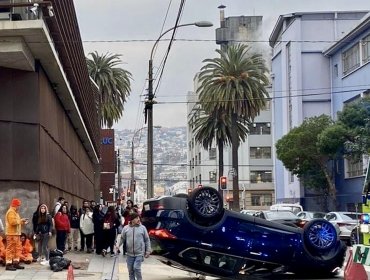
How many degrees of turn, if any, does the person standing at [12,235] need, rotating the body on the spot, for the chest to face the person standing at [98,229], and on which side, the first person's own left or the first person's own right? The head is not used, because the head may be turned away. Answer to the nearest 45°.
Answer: approximately 45° to the first person's own left

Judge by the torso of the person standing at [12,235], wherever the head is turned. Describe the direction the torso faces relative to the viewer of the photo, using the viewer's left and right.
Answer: facing to the right of the viewer

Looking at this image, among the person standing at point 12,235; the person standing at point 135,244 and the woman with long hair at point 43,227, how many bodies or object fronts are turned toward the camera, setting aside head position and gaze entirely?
2

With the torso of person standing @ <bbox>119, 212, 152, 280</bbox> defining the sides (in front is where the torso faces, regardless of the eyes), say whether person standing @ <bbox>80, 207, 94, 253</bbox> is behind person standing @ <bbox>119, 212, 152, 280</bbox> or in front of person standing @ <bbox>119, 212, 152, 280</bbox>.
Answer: behind

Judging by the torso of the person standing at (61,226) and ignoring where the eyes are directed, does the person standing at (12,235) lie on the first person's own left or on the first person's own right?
on the first person's own right

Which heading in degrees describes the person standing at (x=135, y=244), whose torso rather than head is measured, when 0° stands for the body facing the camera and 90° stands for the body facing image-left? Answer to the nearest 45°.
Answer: approximately 0°

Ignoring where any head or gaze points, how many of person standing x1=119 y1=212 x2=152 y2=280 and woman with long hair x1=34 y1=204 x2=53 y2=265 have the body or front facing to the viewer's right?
0

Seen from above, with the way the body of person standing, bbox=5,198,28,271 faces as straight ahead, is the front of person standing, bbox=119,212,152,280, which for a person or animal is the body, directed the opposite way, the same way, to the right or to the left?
to the right

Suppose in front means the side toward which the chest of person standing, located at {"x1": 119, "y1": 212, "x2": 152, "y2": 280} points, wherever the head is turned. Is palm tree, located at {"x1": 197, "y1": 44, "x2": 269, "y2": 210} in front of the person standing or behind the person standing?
behind

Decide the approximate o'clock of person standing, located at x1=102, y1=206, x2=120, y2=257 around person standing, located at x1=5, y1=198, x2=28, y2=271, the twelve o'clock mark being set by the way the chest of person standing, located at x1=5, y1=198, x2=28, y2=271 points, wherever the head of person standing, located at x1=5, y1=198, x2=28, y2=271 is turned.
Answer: person standing, located at x1=102, y1=206, x2=120, y2=257 is roughly at 10 o'clock from person standing, located at x1=5, y1=198, x2=28, y2=271.

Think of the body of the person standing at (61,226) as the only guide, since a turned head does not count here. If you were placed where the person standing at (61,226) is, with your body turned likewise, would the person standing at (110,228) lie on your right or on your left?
on your left
